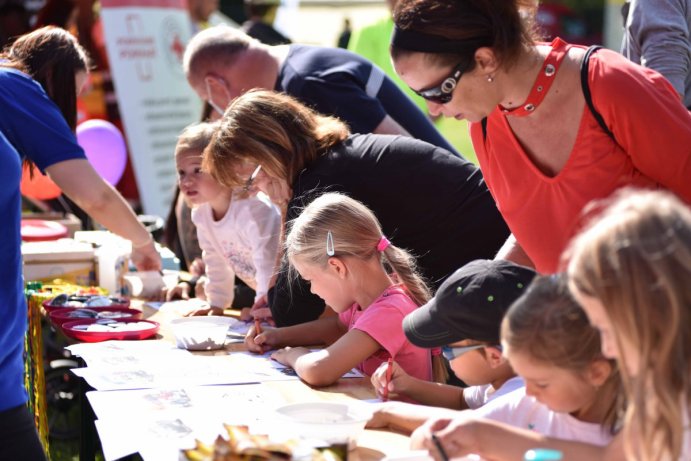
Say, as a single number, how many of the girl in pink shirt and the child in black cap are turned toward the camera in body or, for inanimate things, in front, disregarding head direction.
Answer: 0

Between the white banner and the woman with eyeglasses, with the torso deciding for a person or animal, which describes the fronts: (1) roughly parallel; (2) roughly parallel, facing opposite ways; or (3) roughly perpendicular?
roughly perpendicular

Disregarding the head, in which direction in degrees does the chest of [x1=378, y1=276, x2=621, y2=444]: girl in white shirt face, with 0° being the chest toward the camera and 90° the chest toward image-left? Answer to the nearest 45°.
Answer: approximately 45°

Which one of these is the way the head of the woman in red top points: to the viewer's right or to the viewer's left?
to the viewer's left

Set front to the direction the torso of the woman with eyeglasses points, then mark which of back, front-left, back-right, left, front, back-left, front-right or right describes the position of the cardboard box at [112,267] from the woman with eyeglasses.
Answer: front-right

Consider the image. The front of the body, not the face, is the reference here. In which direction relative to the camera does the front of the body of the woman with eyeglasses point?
to the viewer's left

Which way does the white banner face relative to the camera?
toward the camera

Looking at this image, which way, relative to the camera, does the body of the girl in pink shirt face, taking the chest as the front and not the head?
to the viewer's left

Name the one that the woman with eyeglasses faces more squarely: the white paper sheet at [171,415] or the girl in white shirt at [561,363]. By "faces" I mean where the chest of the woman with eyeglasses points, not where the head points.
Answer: the white paper sheet

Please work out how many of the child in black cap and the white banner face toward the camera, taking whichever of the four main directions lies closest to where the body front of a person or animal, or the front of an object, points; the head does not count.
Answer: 1

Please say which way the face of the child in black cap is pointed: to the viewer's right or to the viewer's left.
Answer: to the viewer's left

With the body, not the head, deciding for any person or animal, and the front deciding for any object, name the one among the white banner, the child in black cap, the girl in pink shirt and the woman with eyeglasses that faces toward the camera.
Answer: the white banner
